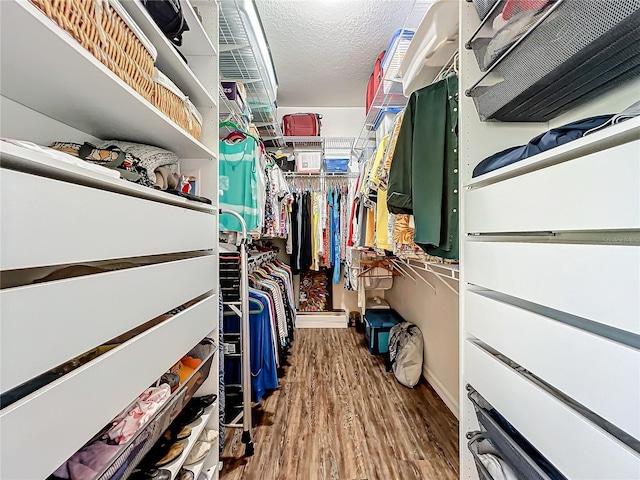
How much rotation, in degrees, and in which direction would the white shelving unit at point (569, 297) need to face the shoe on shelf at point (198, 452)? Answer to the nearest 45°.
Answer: approximately 45° to its right

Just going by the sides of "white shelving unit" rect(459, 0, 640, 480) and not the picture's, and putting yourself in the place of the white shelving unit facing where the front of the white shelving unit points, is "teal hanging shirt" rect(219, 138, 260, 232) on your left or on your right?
on your right

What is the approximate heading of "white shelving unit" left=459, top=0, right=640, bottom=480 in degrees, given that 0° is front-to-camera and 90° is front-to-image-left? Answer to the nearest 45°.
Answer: approximately 45°

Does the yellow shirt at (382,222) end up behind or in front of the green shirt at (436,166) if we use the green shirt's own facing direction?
behind

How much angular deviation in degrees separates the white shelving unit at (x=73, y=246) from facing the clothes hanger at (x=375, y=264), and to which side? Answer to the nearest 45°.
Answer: approximately 90° to its left

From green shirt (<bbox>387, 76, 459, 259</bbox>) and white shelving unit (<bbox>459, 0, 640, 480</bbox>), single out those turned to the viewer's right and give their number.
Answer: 0

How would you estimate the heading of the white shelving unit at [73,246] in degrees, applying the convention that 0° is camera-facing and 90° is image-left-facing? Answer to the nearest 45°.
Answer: approximately 315°
